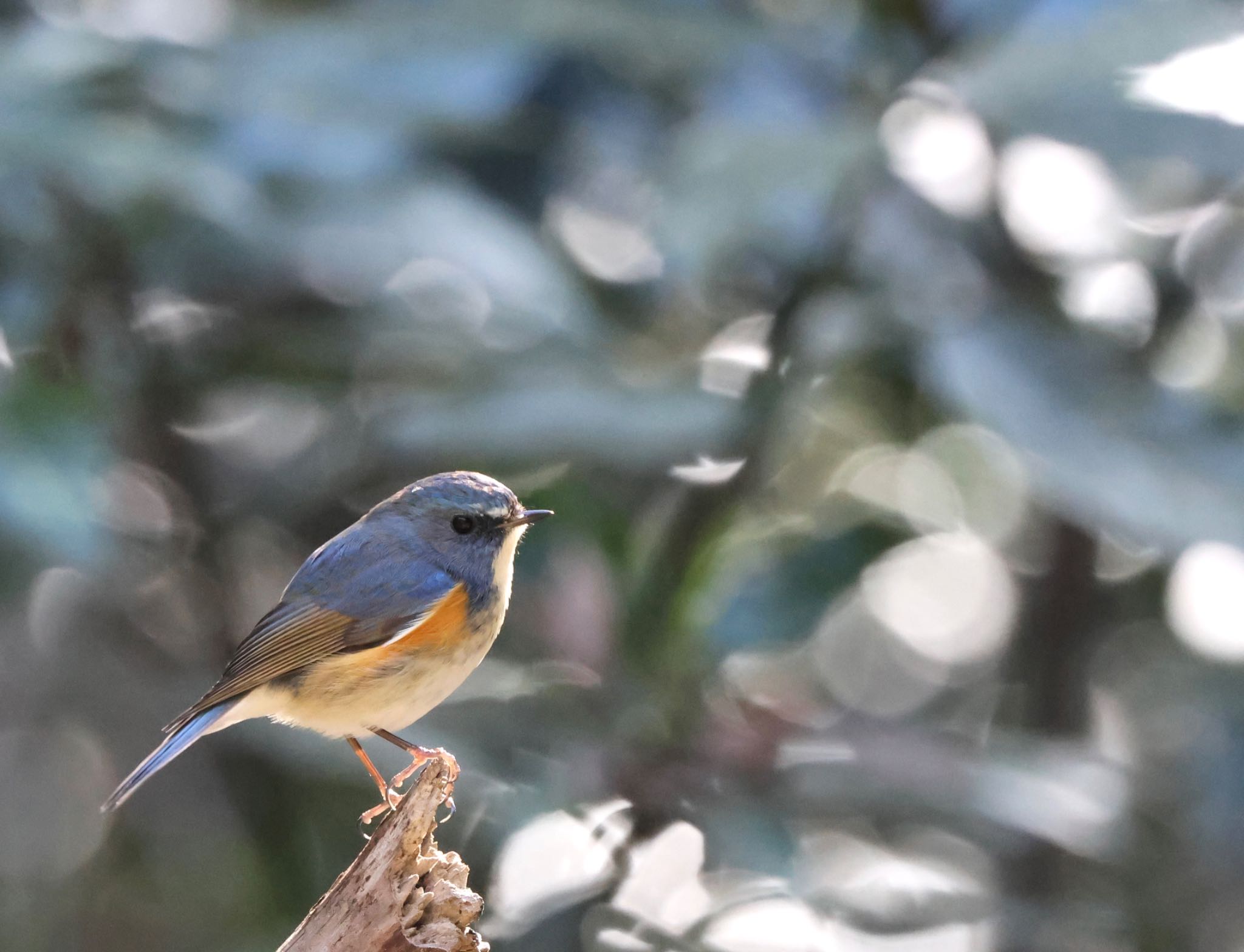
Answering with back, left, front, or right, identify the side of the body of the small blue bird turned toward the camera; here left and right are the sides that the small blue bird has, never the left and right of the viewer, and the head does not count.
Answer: right
